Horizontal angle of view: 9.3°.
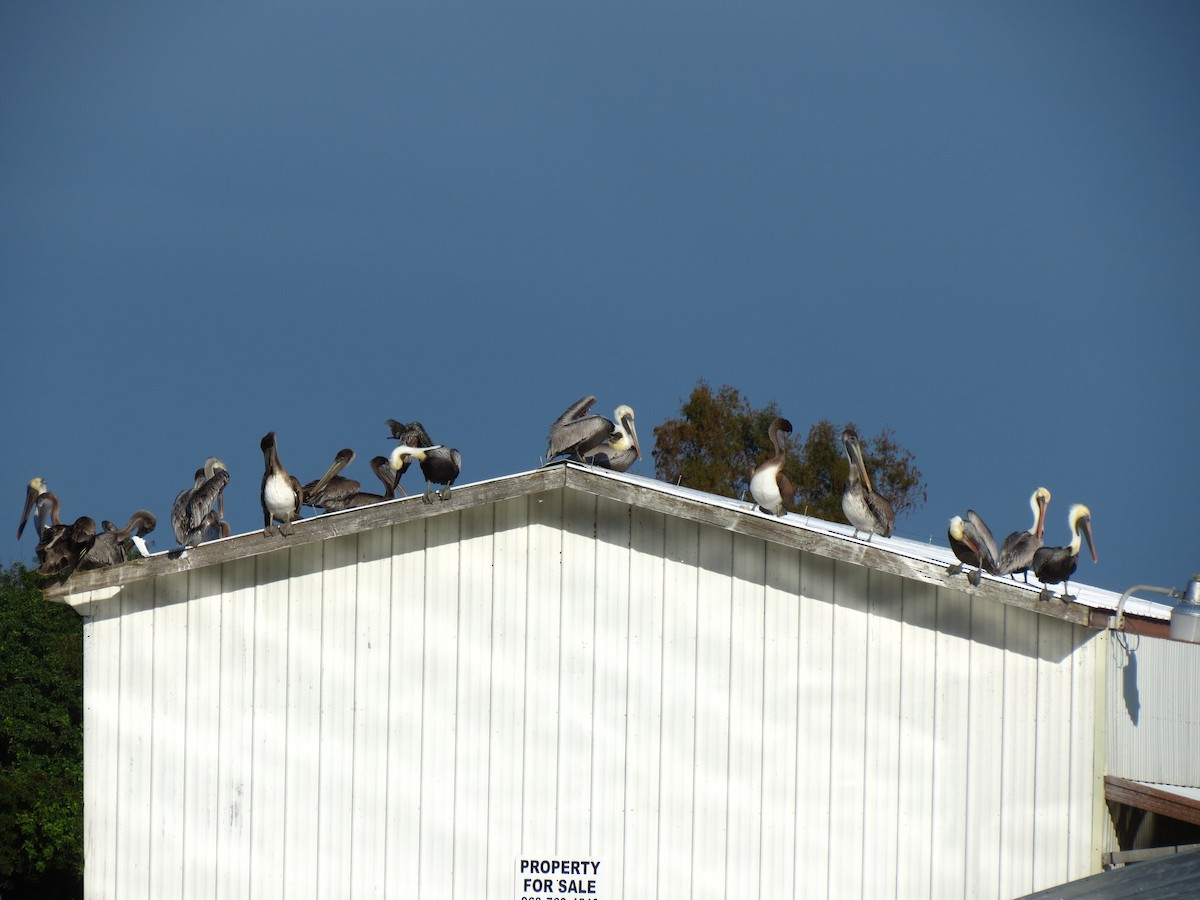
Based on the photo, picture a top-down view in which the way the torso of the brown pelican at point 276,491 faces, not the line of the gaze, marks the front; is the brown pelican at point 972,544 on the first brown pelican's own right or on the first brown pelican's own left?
on the first brown pelican's own left

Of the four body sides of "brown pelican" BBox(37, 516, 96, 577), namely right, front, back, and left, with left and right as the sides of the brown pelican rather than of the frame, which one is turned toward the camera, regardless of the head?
right

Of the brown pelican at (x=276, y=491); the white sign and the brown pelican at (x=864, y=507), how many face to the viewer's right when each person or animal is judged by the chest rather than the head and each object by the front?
0

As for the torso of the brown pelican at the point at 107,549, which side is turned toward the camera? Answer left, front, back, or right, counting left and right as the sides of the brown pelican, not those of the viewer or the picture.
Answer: right

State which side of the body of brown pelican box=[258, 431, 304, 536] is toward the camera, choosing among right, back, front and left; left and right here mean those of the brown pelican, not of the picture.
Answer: front

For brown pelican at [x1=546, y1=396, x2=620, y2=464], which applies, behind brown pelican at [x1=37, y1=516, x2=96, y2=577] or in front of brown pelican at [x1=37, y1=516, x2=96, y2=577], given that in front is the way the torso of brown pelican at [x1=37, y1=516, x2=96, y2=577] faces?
in front

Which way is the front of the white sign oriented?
toward the camera
